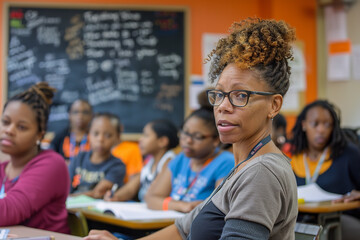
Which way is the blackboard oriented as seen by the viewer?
toward the camera

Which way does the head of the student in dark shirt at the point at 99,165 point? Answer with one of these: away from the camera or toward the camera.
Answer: toward the camera

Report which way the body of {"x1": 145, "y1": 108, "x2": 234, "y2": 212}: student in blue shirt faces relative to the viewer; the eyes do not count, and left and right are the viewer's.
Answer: facing the viewer and to the left of the viewer

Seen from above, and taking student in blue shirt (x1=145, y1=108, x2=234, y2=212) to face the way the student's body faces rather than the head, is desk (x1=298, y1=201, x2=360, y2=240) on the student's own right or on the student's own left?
on the student's own left

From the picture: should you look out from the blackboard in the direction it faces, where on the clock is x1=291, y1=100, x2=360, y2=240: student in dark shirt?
The student in dark shirt is roughly at 11 o'clock from the blackboard.

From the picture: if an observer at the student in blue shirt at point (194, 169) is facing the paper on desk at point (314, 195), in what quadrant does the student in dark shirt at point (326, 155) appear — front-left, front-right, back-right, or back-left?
front-left

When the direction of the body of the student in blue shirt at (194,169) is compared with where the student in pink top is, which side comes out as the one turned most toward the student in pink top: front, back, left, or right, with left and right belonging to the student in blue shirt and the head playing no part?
front

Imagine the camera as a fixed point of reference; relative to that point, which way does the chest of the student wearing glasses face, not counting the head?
toward the camera

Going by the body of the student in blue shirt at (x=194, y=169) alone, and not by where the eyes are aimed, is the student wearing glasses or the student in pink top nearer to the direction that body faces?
the student in pink top
